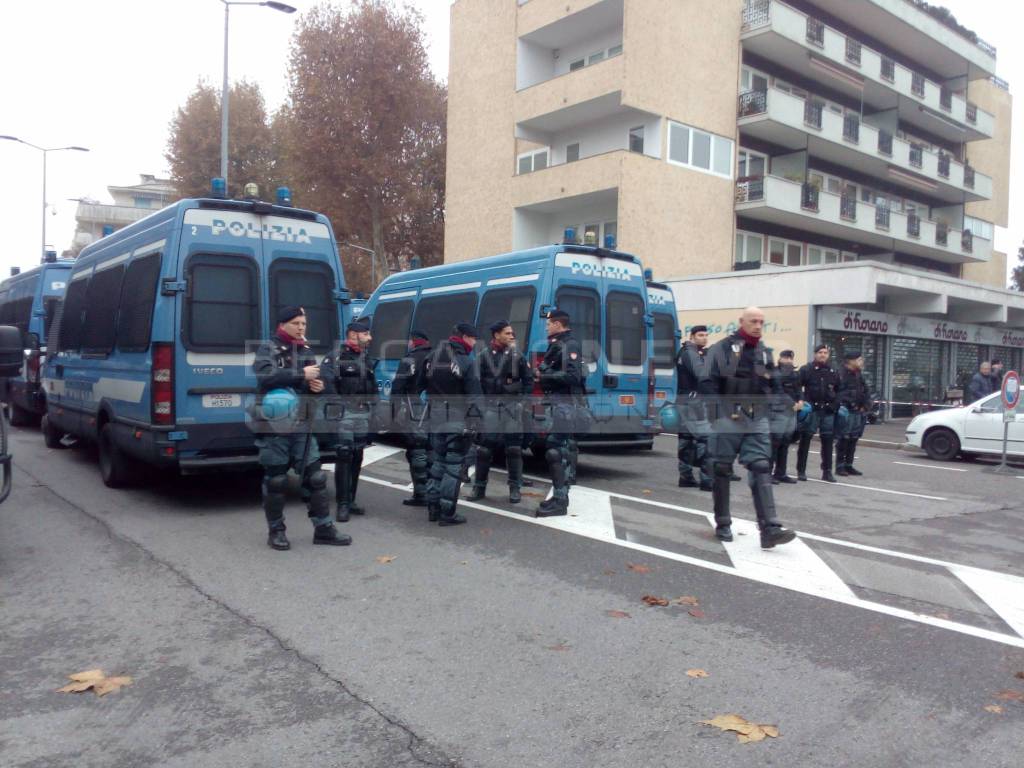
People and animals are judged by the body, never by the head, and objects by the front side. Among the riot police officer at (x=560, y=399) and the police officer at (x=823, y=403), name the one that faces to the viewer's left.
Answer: the riot police officer

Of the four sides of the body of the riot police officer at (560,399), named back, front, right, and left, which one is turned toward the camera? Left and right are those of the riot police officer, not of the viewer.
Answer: left

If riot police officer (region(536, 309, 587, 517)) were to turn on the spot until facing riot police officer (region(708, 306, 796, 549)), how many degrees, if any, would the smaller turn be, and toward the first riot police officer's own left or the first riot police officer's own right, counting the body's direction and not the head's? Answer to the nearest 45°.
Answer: approximately 135° to the first riot police officer's own left

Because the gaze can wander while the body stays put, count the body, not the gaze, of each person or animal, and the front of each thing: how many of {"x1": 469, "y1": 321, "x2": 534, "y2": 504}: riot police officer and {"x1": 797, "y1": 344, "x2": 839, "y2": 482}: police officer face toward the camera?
2

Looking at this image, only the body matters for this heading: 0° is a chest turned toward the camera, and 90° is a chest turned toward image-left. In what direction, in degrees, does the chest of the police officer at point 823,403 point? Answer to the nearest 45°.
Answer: approximately 0°

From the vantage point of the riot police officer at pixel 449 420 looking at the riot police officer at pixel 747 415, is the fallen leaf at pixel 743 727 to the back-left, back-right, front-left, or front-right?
front-right

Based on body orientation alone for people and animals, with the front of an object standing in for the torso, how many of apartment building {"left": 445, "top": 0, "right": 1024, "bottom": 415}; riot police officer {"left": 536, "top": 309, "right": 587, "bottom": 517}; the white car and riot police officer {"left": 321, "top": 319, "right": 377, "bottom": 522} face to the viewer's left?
2

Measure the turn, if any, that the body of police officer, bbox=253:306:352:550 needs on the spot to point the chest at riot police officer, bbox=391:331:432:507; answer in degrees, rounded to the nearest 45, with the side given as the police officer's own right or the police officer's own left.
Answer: approximately 90° to the police officer's own left

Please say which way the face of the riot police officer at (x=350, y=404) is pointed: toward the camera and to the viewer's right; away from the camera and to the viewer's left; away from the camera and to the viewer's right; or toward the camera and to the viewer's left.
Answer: toward the camera and to the viewer's right

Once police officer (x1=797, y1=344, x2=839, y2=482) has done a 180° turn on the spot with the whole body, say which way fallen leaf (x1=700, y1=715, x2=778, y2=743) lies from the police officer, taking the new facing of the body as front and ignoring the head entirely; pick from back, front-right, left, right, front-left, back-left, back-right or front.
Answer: back

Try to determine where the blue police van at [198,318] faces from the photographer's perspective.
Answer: facing away from the viewer and to the left of the viewer

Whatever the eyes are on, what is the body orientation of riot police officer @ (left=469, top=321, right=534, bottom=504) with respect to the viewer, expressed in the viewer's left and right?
facing the viewer

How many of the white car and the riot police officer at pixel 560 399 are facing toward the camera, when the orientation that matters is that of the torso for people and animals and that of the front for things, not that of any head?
0

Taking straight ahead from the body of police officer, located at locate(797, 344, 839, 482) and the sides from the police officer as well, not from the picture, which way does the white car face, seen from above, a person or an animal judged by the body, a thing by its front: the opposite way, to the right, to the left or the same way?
to the right

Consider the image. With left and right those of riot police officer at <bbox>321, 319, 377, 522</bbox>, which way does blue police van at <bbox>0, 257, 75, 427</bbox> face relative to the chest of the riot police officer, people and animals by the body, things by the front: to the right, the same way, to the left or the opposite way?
the opposite way
